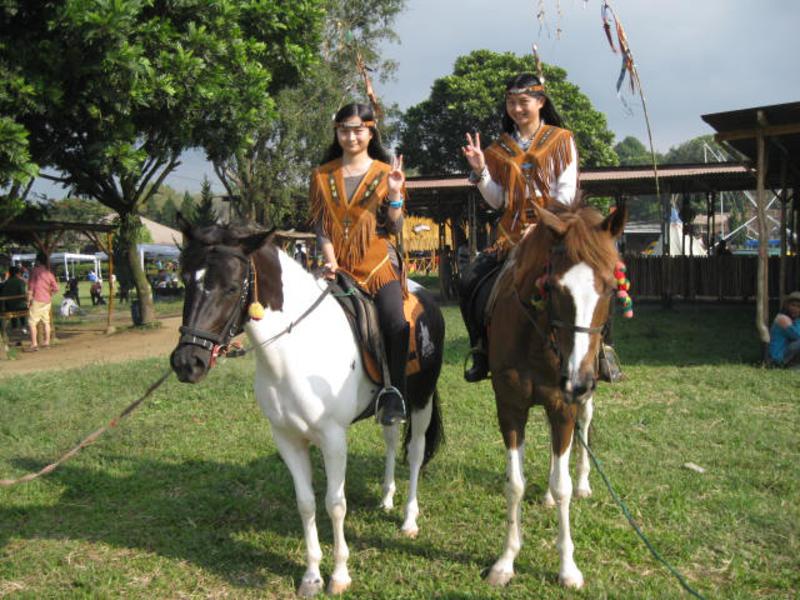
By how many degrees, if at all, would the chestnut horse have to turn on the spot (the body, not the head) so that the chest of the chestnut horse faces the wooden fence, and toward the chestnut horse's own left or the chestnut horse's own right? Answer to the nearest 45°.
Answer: approximately 180°

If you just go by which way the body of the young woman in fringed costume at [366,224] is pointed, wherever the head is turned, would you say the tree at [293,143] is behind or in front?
behind

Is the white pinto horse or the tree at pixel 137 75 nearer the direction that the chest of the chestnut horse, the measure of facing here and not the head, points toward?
the white pinto horse

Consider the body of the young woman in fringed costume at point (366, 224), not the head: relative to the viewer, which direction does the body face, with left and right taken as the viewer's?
facing the viewer

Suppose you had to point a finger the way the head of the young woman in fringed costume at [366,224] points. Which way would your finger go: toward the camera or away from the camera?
toward the camera

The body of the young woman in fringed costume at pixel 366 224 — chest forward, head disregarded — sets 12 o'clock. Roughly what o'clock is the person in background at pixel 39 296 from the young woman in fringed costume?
The person in background is roughly at 5 o'clock from the young woman in fringed costume.

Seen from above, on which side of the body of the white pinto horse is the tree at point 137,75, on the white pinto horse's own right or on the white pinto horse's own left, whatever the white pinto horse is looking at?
on the white pinto horse's own right

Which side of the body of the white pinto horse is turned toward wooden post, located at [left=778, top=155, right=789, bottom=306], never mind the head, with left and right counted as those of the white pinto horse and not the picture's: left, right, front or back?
back

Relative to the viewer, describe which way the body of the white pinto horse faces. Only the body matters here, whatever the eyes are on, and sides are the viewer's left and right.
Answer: facing the viewer and to the left of the viewer

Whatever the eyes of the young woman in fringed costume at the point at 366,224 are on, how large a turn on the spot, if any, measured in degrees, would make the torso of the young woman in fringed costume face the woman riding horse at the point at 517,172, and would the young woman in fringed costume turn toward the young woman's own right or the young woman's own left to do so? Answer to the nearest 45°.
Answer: approximately 90° to the young woman's own left

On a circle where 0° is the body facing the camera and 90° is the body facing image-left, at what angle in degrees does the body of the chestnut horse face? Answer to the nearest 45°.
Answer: approximately 0°
